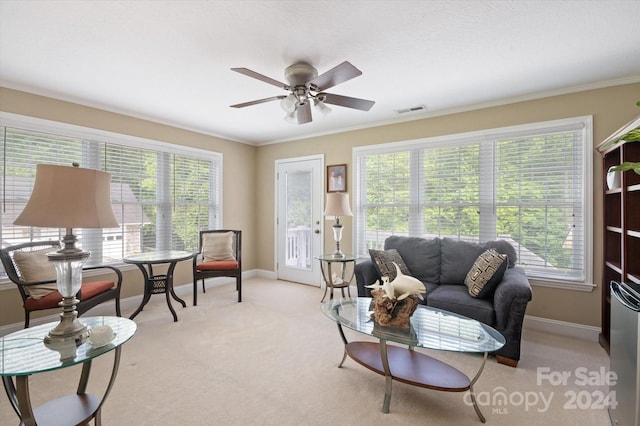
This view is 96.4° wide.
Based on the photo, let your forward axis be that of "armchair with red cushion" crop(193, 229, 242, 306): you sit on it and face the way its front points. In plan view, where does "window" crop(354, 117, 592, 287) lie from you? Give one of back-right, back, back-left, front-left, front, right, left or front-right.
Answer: front-left

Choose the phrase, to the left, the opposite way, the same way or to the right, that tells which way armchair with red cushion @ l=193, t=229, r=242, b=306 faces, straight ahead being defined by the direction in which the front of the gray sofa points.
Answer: to the left

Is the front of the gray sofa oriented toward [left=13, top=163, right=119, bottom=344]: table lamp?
yes

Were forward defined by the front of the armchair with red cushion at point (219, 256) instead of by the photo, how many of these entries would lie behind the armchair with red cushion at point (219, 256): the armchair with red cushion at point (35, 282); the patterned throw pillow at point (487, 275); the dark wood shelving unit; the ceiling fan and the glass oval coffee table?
0

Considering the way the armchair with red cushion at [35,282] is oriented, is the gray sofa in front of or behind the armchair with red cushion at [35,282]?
in front

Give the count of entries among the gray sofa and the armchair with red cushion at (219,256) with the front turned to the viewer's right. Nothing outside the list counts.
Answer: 0

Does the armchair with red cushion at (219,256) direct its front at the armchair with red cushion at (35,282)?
no

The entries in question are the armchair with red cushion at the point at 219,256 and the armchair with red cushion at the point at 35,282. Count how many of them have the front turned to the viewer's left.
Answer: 0

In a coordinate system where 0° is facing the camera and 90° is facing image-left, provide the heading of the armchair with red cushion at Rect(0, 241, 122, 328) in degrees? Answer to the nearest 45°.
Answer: approximately 315°

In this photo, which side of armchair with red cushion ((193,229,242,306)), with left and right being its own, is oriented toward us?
front

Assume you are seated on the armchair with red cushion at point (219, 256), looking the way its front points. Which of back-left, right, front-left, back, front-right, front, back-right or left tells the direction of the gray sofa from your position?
front-left

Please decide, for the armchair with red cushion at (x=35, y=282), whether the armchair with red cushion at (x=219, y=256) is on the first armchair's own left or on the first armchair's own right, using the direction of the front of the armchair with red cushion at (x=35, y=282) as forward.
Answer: on the first armchair's own left

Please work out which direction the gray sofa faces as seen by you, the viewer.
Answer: facing the viewer and to the left of the viewer

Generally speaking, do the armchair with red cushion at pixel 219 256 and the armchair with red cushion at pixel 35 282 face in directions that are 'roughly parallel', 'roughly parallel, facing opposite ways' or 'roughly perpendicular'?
roughly perpendicular

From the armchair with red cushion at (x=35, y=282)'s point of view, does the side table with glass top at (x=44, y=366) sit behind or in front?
in front

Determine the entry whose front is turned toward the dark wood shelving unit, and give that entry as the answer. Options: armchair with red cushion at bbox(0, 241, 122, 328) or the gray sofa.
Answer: the armchair with red cushion
